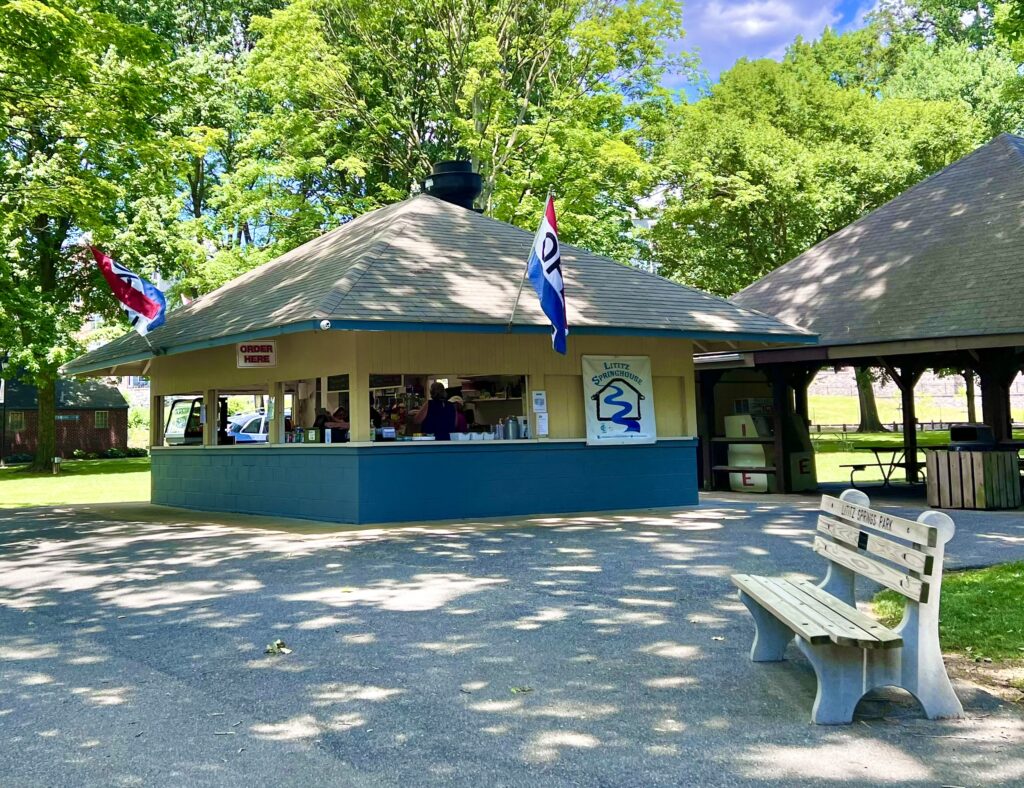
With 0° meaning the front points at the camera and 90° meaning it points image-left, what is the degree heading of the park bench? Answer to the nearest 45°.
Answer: approximately 45°

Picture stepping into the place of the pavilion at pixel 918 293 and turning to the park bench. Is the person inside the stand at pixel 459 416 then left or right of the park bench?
right

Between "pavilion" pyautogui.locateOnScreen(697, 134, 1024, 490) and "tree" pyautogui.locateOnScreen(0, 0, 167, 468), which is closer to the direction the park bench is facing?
the tree

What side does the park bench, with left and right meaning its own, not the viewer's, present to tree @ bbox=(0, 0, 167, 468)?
right

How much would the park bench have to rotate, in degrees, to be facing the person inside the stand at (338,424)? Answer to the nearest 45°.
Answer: approximately 90° to its right

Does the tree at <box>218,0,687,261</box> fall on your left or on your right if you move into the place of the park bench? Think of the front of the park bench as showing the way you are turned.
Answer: on your right

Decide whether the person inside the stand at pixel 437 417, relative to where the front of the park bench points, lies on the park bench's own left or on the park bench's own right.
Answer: on the park bench's own right

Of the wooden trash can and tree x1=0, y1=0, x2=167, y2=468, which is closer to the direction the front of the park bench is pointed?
the tree

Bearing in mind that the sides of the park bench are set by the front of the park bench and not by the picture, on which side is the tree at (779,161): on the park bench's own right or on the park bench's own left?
on the park bench's own right

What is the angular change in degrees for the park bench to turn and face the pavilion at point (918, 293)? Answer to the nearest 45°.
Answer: approximately 135° to its right
